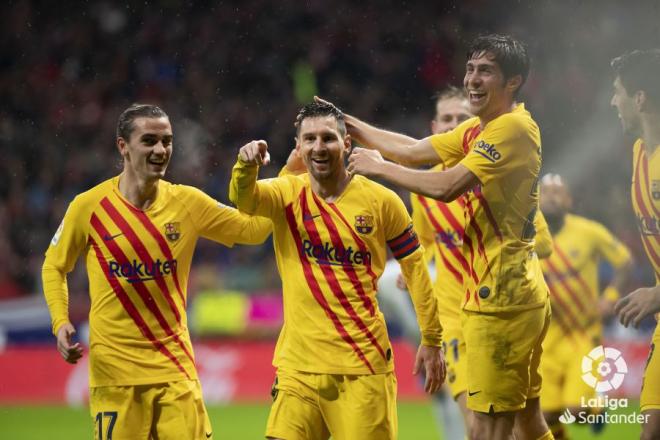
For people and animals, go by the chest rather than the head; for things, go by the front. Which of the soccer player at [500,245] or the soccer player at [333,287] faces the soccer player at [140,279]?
the soccer player at [500,245]

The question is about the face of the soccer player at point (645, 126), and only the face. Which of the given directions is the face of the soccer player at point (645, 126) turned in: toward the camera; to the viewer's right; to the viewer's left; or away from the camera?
to the viewer's left

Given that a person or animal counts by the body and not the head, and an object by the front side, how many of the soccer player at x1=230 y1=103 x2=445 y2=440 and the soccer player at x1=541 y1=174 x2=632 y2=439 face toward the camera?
2

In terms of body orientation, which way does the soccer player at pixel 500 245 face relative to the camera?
to the viewer's left

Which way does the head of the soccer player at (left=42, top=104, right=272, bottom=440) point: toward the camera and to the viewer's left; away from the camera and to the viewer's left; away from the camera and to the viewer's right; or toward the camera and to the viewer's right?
toward the camera and to the viewer's right

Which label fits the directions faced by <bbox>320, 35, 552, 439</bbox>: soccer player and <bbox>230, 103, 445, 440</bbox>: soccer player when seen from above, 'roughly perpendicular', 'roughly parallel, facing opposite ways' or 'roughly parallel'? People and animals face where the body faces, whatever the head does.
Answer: roughly perpendicular

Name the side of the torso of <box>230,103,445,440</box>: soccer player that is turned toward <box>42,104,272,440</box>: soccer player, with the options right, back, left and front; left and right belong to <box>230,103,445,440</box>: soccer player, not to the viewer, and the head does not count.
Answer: right

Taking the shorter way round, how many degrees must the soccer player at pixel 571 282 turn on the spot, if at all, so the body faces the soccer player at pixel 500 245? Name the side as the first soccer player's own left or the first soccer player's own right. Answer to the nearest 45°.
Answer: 0° — they already face them

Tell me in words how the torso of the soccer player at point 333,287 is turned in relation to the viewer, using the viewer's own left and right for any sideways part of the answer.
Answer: facing the viewer

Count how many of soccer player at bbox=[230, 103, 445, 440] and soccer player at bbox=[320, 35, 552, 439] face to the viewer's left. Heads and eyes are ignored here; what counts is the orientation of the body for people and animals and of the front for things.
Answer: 1

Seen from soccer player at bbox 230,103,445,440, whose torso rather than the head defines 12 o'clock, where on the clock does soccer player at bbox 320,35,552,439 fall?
soccer player at bbox 320,35,552,439 is roughly at 9 o'clock from soccer player at bbox 230,103,445,440.

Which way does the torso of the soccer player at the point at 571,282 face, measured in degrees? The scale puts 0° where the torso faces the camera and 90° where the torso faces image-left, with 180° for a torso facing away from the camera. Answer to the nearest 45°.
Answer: approximately 0°

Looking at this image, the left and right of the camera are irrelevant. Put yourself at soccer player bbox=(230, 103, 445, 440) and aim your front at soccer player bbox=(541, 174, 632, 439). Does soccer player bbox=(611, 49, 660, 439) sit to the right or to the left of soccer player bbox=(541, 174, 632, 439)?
right
